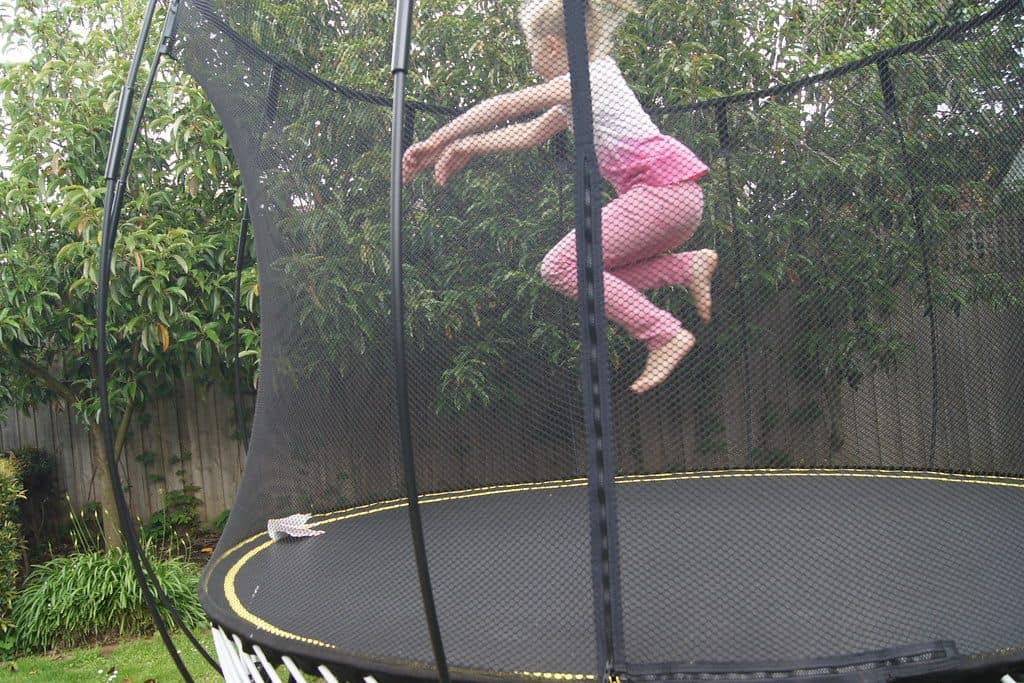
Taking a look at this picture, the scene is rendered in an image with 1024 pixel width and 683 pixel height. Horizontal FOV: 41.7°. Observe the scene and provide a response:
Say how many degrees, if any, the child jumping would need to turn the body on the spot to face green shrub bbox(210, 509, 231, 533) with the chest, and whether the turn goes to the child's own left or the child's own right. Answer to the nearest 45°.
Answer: approximately 45° to the child's own right

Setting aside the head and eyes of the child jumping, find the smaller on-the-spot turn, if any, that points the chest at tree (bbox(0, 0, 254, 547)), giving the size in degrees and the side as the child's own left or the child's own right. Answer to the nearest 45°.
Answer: approximately 45° to the child's own right

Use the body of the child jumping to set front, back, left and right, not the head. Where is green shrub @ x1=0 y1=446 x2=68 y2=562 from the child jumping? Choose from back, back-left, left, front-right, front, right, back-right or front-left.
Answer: front-right

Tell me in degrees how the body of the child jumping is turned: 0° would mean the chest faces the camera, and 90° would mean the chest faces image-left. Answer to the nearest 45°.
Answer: approximately 90°

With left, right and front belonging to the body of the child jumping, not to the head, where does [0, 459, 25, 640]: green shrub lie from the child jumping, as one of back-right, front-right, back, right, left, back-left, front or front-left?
front-right

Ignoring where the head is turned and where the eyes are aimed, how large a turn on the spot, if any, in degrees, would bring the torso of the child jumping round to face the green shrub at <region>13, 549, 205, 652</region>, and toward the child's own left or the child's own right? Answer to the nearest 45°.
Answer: approximately 45° to the child's own right
